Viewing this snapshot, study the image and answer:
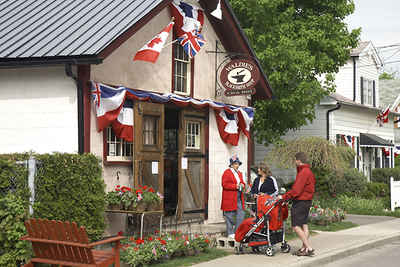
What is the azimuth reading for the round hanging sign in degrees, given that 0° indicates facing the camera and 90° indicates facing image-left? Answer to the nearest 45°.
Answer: approximately 0°

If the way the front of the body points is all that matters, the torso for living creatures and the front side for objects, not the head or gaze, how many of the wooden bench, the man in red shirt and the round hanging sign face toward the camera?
1

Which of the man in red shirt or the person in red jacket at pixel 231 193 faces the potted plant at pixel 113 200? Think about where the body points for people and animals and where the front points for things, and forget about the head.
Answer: the man in red shirt

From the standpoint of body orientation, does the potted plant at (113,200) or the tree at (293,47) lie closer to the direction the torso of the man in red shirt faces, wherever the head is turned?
the potted plant

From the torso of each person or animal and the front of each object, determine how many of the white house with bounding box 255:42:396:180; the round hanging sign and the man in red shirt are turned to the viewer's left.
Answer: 1

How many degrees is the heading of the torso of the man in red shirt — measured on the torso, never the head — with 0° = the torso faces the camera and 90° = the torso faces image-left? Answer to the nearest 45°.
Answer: approximately 90°

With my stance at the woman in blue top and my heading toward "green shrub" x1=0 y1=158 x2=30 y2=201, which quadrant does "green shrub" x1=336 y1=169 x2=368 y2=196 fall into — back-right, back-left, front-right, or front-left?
back-right

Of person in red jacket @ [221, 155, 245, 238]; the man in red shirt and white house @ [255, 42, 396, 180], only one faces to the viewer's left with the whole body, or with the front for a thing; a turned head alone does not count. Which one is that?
the man in red shirt
